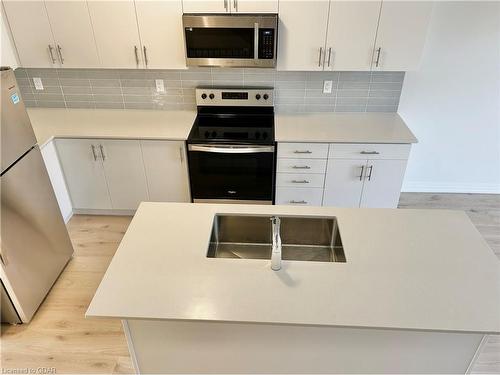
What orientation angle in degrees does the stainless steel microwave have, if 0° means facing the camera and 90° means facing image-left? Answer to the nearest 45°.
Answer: approximately 0°

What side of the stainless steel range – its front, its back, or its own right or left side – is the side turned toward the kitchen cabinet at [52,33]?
right

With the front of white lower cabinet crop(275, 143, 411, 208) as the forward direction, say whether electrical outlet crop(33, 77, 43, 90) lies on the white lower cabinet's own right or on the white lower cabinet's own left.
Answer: on the white lower cabinet's own right

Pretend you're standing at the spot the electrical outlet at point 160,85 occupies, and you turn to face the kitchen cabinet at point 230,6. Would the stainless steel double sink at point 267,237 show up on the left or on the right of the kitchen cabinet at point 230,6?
right

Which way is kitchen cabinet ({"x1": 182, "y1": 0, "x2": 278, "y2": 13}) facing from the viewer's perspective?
toward the camera

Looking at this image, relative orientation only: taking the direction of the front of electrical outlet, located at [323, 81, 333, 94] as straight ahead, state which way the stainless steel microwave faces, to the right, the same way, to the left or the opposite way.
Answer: the same way

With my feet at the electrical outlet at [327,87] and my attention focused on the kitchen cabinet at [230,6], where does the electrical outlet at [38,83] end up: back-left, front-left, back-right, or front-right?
front-right

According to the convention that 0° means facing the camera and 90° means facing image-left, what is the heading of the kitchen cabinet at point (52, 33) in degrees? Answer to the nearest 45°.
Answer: approximately 0°

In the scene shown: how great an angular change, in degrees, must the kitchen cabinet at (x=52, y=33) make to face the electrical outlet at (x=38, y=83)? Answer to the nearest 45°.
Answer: approximately 135° to its right

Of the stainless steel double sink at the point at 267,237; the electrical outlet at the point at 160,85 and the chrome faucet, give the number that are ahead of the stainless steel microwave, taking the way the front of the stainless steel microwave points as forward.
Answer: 2

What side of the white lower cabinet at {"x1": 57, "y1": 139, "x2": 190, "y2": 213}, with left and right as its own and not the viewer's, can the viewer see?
front

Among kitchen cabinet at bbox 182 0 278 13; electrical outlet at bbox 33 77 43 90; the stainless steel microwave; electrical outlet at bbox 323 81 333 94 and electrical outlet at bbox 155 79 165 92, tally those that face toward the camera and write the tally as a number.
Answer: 5

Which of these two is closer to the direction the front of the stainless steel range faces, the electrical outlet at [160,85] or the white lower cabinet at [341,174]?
the white lower cabinet
